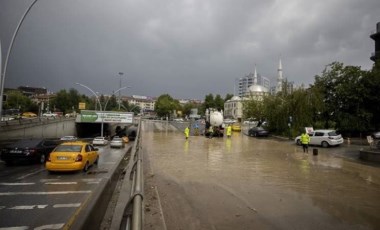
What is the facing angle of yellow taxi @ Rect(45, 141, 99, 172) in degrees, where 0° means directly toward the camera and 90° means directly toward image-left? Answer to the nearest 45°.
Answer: approximately 225°

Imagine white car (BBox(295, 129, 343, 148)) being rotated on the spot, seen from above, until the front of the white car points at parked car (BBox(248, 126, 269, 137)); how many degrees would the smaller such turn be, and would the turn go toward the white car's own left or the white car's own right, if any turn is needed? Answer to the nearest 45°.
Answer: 0° — it already faces it

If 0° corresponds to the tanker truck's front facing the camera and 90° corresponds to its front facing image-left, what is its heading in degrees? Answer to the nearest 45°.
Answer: approximately 180°

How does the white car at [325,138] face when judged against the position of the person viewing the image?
facing away from the viewer and to the left of the viewer

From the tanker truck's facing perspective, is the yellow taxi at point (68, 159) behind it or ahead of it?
behind
